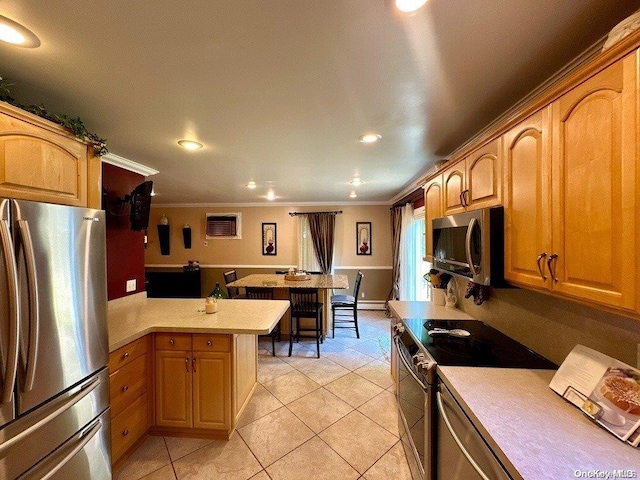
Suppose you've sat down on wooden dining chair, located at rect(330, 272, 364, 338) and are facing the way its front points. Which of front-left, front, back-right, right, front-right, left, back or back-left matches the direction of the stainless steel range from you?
left

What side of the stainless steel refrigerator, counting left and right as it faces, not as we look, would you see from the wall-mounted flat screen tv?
left

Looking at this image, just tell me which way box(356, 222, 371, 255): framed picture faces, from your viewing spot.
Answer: facing the viewer

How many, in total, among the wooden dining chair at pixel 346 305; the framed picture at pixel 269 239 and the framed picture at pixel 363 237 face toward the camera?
2

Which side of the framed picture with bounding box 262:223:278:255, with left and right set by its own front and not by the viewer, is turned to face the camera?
front

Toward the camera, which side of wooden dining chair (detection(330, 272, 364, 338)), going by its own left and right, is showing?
left

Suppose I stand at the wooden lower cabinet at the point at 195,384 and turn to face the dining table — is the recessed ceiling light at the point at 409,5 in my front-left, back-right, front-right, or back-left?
back-right

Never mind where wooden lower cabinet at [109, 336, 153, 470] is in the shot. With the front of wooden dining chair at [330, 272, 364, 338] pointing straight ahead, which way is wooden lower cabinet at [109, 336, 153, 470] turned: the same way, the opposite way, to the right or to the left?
the opposite way

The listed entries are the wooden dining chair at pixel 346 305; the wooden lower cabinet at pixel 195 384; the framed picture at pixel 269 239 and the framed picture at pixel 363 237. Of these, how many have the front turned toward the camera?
3

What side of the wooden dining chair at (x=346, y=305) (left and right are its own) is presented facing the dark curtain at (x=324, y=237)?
right

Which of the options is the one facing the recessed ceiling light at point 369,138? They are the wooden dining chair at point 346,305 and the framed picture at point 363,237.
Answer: the framed picture

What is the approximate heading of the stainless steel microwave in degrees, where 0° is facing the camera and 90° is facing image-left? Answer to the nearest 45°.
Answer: approximately 45°

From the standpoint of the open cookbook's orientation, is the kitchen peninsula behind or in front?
in front

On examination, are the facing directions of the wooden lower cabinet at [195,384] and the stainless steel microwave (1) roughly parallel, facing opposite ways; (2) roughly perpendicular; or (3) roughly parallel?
roughly perpendicular

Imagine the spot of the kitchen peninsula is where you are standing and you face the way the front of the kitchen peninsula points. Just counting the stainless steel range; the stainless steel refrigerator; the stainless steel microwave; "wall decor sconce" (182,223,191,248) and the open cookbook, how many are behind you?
1

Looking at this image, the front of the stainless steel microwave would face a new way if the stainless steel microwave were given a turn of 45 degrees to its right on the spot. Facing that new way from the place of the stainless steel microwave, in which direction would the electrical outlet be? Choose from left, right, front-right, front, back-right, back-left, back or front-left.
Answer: front

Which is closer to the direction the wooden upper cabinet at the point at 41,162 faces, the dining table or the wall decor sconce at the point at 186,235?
the dining table

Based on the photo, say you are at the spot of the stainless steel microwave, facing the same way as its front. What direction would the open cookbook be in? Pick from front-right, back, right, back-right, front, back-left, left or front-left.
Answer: left

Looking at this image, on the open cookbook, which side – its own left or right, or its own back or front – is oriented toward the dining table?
right

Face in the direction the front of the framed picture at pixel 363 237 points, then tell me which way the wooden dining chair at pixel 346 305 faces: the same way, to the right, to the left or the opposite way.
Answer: to the right

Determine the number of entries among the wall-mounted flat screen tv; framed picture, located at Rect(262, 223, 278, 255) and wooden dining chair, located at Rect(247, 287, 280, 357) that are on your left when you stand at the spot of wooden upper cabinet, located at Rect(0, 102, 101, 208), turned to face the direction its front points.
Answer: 3

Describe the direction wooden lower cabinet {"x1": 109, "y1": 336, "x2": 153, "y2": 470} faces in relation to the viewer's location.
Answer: facing the viewer and to the right of the viewer
